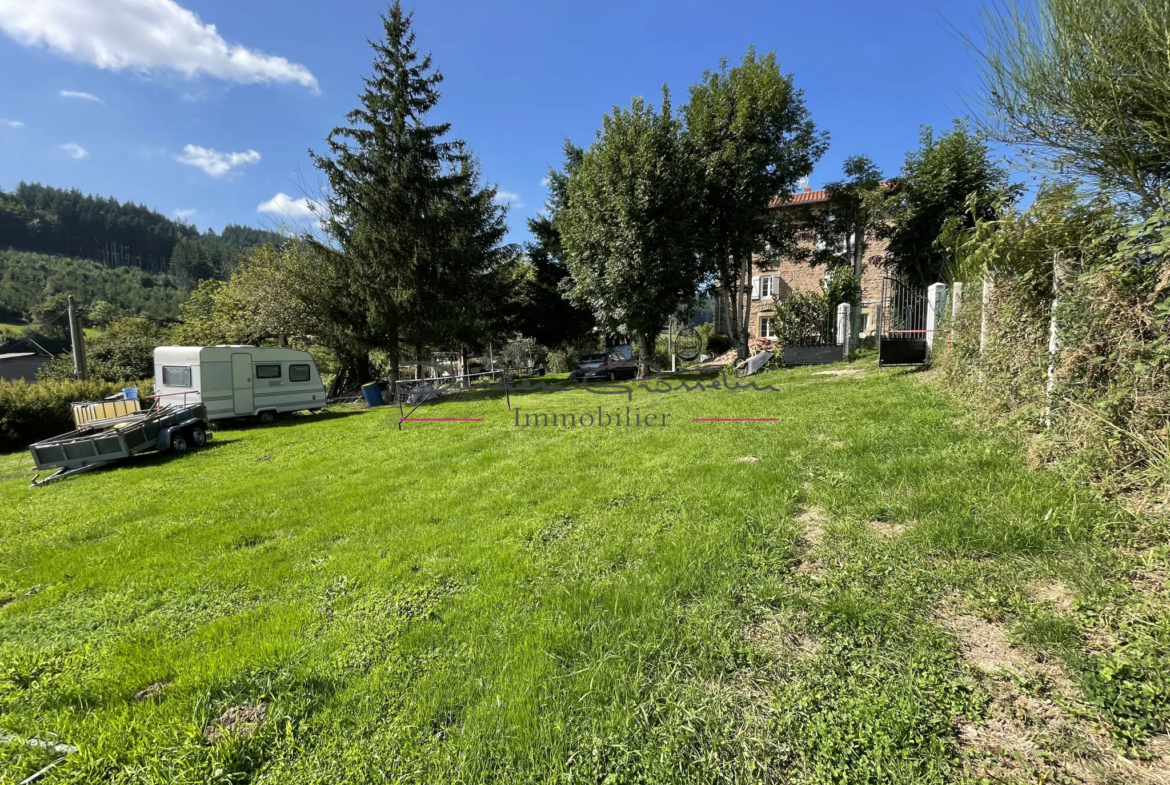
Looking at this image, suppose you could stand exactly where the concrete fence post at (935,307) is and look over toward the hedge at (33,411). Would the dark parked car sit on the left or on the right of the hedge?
right

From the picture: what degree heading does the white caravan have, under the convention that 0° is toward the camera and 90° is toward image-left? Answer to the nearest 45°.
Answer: approximately 225°

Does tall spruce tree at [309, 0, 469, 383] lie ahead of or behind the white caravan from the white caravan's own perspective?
ahead
